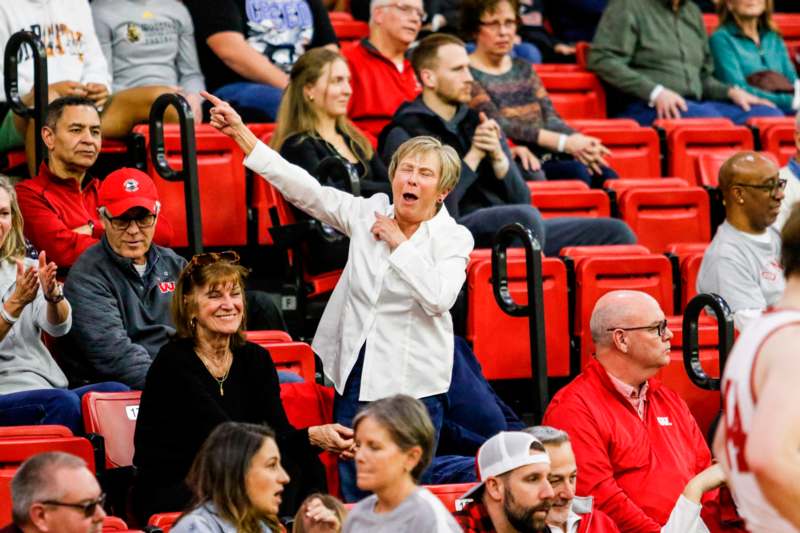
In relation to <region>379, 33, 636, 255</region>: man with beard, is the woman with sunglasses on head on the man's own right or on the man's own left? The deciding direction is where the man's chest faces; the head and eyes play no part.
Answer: on the man's own right

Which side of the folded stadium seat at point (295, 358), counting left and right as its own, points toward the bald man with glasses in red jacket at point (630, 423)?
left

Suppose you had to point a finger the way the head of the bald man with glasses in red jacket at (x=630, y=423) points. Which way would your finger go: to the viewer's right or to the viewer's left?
to the viewer's right

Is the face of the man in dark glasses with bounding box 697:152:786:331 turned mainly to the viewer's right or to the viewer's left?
to the viewer's right

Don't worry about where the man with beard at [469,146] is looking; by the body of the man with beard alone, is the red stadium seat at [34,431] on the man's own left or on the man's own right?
on the man's own right

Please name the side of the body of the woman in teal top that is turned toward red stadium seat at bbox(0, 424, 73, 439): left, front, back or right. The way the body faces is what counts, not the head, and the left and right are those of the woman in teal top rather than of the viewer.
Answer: right

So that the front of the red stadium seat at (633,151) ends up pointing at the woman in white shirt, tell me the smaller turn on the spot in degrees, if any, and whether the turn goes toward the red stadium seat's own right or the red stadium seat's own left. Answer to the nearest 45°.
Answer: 0° — it already faces them

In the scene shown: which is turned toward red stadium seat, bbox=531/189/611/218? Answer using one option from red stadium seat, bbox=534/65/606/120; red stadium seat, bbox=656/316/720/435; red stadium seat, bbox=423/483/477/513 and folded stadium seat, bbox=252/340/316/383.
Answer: red stadium seat, bbox=534/65/606/120

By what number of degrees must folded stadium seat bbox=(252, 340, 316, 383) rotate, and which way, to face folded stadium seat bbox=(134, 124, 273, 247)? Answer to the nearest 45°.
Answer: approximately 180°
